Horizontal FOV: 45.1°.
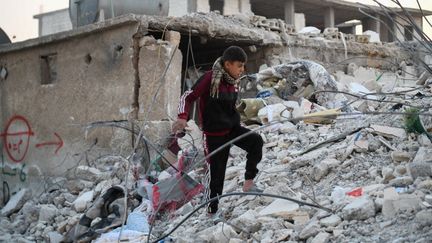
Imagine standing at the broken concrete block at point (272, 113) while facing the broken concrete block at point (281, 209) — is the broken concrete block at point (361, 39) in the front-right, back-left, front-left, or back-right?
back-left

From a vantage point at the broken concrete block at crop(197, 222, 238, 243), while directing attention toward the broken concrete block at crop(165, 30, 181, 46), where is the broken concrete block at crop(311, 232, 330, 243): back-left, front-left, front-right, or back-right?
back-right

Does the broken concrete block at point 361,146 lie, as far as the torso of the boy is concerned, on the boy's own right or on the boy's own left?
on the boy's own left

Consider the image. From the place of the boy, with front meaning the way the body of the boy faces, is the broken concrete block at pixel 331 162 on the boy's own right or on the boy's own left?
on the boy's own left
